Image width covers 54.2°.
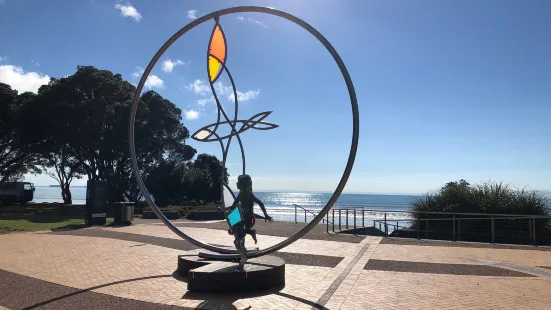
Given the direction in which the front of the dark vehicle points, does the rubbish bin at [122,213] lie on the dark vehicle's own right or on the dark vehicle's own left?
on the dark vehicle's own right

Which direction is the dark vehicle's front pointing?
to the viewer's right

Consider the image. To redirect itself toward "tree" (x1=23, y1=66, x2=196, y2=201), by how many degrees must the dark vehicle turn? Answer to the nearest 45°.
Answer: approximately 45° to its right

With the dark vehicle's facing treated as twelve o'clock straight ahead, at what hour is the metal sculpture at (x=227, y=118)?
The metal sculpture is roughly at 3 o'clock from the dark vehicle.
